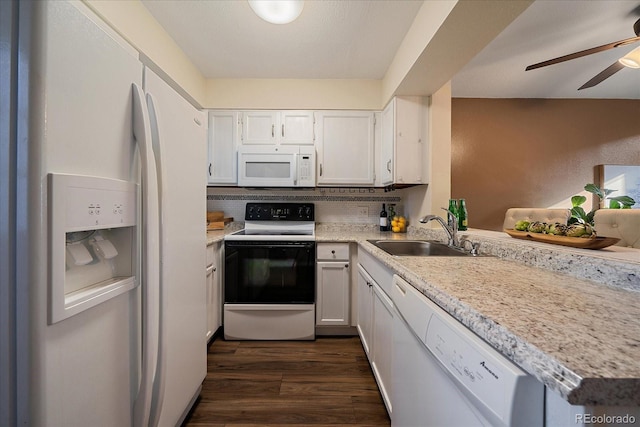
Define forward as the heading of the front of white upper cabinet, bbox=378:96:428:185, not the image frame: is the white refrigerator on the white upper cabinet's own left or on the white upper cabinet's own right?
on the white upper cabinet's own left

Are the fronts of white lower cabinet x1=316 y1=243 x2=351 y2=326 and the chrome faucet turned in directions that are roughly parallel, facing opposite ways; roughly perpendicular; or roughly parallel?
roughly perpendicular

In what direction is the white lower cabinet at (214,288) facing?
to the viewer's right

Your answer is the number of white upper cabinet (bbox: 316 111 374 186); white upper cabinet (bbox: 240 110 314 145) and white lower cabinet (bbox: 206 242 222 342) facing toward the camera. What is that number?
2

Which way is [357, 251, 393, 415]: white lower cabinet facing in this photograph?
to the viewer's left

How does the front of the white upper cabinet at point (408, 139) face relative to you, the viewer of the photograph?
facing to the left of the viewer

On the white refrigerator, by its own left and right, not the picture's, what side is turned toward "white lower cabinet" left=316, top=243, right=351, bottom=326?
left

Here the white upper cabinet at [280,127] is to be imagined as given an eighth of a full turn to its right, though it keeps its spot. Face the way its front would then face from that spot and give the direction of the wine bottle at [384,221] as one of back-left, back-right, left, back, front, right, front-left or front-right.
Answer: back-left
